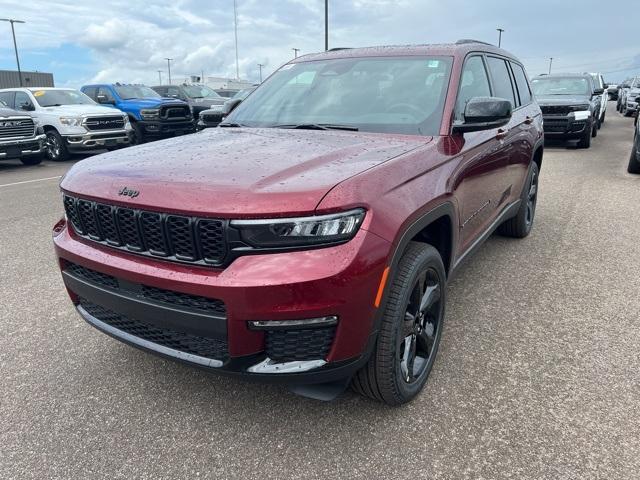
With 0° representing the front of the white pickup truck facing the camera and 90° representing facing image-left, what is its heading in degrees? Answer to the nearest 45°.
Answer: approximately 315°

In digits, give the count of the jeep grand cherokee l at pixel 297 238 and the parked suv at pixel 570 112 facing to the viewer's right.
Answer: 0

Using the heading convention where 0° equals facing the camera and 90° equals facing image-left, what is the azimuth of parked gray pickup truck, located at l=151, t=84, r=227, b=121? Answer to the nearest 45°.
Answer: approximately 315°

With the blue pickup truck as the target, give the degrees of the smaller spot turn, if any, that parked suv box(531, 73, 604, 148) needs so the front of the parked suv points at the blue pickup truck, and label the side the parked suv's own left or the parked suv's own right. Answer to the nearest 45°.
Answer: approximately 90° to the parked suv's own right

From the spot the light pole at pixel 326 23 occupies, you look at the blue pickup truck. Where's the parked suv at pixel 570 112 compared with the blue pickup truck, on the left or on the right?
left

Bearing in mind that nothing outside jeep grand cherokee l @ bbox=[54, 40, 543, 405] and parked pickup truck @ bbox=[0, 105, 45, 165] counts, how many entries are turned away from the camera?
0

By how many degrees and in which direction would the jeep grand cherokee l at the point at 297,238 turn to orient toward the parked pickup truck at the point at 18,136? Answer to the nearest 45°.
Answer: approximately 90° to its right

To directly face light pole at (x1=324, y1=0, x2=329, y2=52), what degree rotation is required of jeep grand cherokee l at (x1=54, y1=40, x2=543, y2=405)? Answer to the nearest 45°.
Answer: approximately 135° to its right

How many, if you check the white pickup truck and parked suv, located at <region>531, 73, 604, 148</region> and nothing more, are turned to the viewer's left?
0

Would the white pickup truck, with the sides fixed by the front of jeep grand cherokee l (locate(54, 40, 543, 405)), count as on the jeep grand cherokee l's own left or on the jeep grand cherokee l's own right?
on the jeep grand cherokee l's own right
